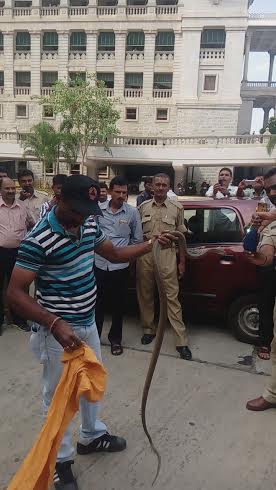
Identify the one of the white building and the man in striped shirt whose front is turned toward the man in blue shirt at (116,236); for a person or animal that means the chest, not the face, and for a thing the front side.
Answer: the white building

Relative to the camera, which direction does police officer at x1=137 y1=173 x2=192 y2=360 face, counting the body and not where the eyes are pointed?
toward the camera

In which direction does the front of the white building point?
toward the camera

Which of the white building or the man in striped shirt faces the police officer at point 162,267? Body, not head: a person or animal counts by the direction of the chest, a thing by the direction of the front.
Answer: the white building

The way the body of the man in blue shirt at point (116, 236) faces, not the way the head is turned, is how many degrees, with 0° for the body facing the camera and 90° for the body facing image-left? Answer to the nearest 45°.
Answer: approximately 0°

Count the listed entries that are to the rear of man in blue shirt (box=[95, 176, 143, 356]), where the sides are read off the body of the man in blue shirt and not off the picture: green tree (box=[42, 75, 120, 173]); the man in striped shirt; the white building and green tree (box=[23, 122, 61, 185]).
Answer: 3

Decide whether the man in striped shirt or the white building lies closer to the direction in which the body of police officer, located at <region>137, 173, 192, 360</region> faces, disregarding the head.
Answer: the man in striped shirt

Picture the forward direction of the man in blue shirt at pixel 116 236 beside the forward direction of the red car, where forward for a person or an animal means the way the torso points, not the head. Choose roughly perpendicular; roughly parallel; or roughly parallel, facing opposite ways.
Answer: roughly perpendicular

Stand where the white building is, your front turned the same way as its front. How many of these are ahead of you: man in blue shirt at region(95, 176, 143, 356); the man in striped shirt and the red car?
3

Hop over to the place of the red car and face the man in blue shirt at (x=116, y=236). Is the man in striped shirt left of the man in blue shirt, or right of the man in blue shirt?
left

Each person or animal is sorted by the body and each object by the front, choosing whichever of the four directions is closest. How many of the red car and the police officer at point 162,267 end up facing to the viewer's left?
1
